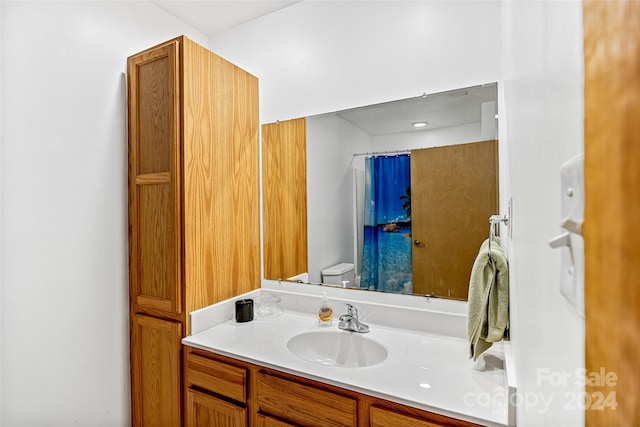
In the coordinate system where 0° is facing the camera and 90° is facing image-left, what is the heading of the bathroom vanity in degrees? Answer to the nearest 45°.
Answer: approximately 45°

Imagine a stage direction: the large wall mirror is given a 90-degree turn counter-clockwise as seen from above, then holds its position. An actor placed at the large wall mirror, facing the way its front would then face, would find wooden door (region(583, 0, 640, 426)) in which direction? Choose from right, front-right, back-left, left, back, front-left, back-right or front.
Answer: front-right

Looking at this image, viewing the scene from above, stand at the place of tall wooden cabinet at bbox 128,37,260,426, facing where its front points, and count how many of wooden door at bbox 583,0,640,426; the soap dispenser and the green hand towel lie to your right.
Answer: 0

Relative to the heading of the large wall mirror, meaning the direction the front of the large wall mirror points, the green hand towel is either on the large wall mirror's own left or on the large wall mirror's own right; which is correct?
on the large wall mirror's own left

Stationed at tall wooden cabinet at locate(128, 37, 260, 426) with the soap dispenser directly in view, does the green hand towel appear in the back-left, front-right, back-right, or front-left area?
front-right

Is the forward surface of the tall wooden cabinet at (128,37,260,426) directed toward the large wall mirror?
no

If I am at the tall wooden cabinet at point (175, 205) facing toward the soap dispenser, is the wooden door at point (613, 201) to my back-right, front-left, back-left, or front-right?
front-right

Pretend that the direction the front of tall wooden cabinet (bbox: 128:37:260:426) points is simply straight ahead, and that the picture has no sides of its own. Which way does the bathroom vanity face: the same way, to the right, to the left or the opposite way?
the same way

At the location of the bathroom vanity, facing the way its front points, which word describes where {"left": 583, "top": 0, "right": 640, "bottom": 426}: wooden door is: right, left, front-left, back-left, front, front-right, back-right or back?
front-left

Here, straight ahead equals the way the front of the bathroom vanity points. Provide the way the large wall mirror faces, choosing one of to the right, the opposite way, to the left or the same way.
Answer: the same way

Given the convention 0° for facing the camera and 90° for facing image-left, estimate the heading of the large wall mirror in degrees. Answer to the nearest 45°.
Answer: approximately 45°

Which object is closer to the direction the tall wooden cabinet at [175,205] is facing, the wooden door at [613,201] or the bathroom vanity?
the wooden door

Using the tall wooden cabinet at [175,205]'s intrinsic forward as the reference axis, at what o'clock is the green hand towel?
The green hand towel is roughly at 9 o'clock from the tall wooden cabinet.
